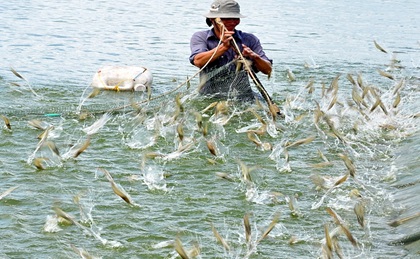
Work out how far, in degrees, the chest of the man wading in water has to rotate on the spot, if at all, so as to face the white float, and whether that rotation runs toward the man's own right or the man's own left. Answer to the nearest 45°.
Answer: approximately 135° to the man's own right

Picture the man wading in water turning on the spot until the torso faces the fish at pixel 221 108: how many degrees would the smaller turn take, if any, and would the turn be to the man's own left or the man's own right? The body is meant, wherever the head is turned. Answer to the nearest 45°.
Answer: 0° — they already face it

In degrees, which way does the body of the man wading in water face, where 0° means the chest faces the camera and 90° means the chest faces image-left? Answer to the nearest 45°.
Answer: approximately 0°

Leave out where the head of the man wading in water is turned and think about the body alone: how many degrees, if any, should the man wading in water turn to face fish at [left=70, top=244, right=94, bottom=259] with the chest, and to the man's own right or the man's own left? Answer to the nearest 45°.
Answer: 0° — they already face it
